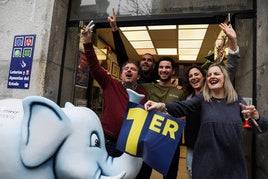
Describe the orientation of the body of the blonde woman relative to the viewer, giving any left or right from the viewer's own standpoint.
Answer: facing the viewer

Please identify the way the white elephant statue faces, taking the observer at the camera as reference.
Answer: facing to the right of the viewer

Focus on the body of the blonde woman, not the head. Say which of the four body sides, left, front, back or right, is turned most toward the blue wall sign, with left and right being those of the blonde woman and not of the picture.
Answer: right

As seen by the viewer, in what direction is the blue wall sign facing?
toward the camera

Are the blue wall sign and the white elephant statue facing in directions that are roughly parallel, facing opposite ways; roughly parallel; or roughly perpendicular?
roughly perpendicular

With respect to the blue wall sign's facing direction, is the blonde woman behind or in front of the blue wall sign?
in front

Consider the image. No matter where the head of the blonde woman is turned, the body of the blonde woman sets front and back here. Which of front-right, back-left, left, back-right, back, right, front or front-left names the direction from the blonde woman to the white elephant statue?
front-right

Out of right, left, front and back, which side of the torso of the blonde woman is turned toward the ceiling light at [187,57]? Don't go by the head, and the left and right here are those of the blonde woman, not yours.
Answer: back

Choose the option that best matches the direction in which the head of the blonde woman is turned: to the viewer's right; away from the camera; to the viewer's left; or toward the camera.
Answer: toward the camera

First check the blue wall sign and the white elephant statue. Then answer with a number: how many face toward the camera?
1

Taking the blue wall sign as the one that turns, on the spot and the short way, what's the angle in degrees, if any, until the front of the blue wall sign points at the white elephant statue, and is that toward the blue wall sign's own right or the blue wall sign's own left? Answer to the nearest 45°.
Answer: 0° — it already faces it
